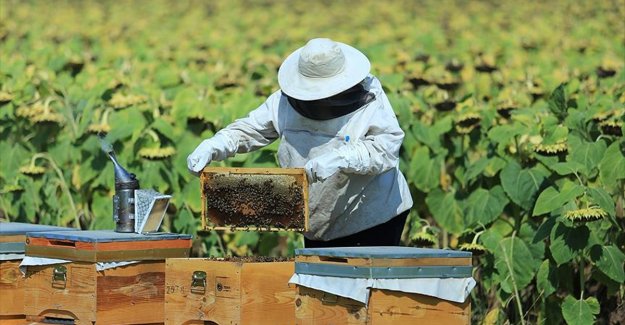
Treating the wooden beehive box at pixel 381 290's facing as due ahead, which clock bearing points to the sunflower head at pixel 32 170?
The sunflower head is roughly at 3 o'clock from the wooden beehive box.

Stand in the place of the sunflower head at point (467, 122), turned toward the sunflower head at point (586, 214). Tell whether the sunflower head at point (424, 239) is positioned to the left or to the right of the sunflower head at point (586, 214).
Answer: right

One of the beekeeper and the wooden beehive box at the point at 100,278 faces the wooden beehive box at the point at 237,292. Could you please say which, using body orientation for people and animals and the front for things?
the beekeeper

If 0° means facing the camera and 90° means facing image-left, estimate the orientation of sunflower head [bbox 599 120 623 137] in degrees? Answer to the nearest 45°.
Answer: approximately 0°

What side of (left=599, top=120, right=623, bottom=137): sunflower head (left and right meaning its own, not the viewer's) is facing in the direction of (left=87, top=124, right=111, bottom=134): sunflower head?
right

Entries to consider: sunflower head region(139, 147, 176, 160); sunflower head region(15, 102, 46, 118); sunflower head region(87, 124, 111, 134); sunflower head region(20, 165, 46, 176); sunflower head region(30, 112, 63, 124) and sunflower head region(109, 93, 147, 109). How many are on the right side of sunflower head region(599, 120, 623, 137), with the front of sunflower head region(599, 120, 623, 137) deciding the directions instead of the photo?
6

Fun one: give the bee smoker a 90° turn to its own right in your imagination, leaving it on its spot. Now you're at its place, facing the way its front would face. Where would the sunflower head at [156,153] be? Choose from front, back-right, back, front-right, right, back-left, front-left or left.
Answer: front

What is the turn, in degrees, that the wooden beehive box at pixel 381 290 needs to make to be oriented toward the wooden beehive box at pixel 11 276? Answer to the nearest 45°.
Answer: approximately 90° to its right

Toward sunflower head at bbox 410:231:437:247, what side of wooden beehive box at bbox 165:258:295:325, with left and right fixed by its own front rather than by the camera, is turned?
back

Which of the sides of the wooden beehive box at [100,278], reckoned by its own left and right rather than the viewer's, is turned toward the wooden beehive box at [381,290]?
left

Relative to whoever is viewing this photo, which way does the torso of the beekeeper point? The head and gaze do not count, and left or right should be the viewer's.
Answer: facing the viewer and to the left of the viewer

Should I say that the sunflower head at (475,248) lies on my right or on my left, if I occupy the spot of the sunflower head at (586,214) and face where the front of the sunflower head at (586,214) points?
on my right

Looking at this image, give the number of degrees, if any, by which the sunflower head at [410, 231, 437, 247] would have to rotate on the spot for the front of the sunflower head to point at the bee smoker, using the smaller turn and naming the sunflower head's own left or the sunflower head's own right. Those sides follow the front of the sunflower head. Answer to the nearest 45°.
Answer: approximately 45° to the sunflower head's own right
